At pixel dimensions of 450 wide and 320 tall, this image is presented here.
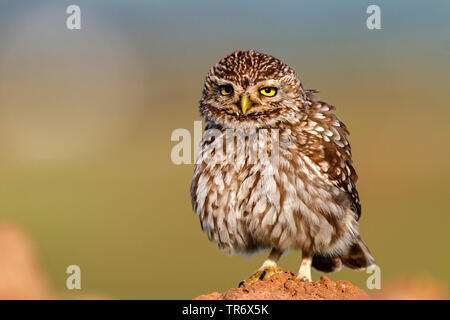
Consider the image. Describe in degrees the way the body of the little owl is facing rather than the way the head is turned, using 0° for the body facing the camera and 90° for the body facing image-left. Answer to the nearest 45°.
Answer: approximately 45°
